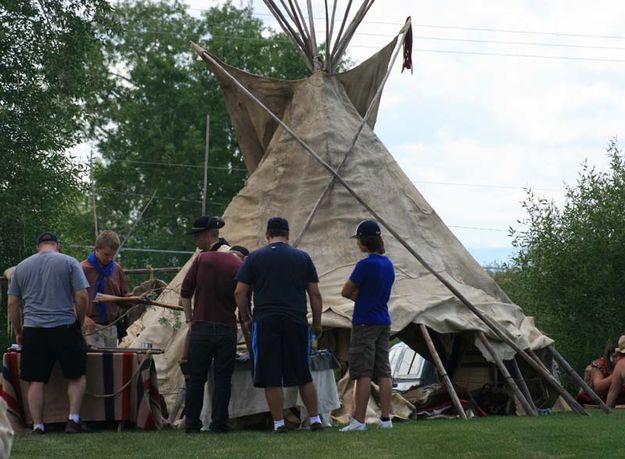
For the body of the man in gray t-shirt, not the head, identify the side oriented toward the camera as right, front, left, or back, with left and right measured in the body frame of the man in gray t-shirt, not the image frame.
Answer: back

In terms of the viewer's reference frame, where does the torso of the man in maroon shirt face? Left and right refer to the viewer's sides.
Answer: facing away from the viewer and to the left of the viewer

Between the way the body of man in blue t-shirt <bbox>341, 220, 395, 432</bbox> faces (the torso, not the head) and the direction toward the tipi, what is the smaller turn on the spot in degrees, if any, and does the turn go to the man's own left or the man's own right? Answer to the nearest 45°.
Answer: approximately 45° to the man's own right

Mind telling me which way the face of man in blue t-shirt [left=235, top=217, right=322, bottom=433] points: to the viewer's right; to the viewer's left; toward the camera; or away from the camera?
away from the camera

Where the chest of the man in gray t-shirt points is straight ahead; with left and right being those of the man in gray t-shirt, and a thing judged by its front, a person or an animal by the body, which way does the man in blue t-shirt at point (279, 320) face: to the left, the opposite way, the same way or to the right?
the same way

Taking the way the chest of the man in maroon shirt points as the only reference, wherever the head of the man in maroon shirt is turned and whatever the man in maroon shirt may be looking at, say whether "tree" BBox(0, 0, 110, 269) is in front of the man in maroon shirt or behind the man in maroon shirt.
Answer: in front

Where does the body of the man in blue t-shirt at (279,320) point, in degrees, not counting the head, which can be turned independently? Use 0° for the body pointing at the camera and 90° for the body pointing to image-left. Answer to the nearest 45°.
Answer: approximately 180°

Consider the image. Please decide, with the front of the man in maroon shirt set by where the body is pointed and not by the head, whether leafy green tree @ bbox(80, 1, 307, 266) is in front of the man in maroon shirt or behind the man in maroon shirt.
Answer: in front

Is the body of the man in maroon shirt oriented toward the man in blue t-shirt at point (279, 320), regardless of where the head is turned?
no

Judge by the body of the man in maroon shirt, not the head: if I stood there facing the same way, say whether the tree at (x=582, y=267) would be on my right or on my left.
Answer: on my right

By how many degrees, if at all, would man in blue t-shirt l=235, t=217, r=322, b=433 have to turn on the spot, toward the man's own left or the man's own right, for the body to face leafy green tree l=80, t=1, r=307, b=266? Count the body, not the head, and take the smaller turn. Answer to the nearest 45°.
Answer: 0° — they already face it

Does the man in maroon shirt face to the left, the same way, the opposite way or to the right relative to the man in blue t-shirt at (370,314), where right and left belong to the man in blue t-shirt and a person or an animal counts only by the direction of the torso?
the same way

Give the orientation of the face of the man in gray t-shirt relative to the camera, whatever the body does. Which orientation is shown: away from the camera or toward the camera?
away from the camera
